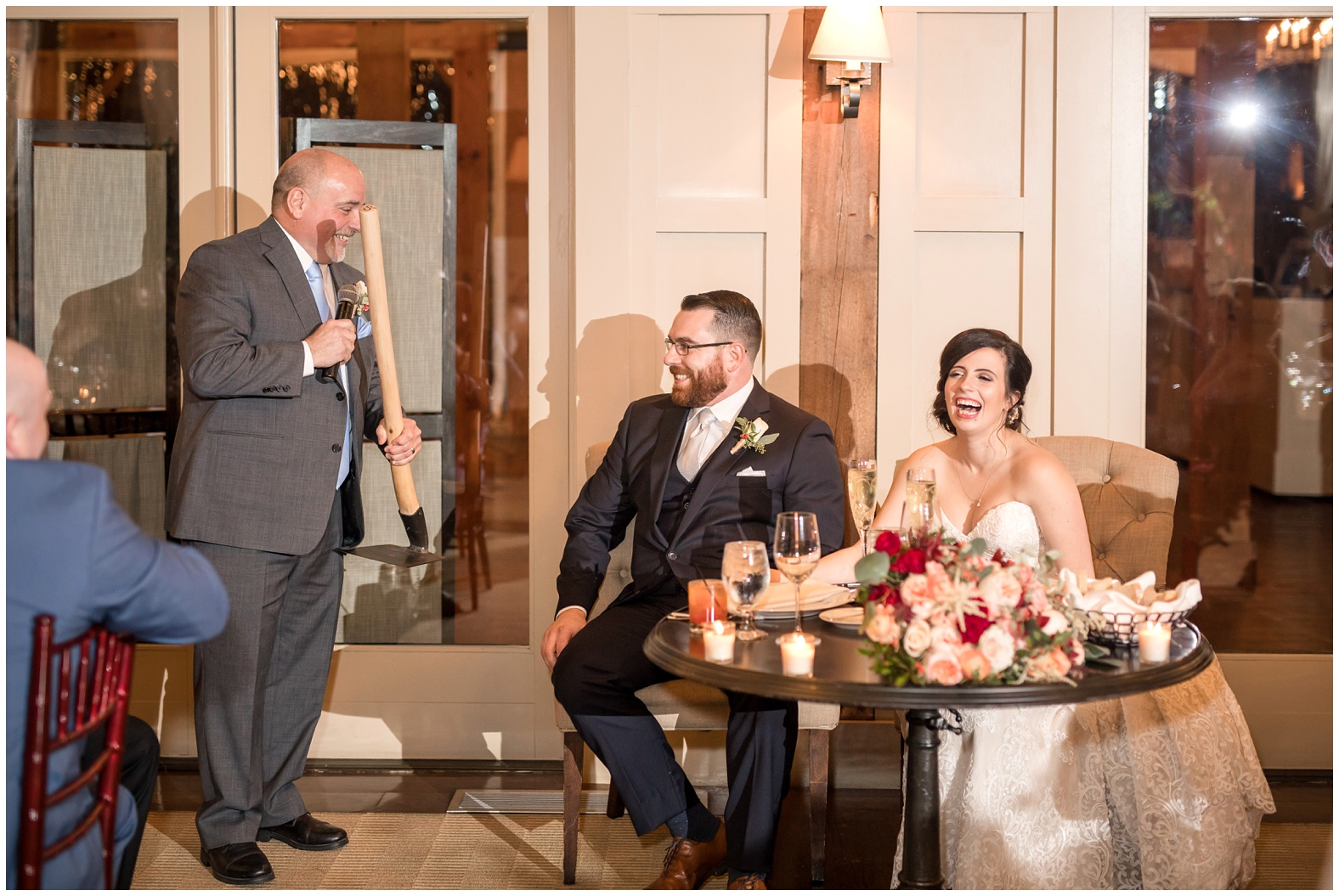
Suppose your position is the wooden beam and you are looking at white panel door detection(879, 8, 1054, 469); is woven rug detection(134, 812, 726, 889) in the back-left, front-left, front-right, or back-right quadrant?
back-right

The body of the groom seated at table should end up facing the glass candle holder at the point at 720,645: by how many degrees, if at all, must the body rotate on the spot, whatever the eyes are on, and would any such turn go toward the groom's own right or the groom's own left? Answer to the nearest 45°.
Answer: approximately 45° to the groom's own left

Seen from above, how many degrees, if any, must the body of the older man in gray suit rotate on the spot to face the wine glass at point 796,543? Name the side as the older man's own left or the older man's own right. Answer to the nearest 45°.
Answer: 0° — they already face it

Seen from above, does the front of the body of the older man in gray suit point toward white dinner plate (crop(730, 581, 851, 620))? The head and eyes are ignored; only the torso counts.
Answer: yes

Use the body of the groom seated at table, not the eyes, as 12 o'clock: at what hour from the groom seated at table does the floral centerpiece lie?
The floral centerpiece is roughly at 10 o'clock from the groom seated at table.

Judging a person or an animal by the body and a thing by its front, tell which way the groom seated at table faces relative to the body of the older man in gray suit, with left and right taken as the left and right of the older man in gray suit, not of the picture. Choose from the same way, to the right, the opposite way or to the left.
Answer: to the right

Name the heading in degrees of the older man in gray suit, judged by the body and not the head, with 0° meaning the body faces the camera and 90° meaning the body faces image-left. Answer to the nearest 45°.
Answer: approximately 315°

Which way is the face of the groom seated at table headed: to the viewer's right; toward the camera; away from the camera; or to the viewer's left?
to the viewer's left

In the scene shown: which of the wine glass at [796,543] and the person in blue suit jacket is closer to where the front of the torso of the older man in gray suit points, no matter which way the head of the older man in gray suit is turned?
the wine glass

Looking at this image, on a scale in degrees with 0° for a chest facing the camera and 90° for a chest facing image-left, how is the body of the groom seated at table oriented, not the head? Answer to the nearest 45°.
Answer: approximately 45°
